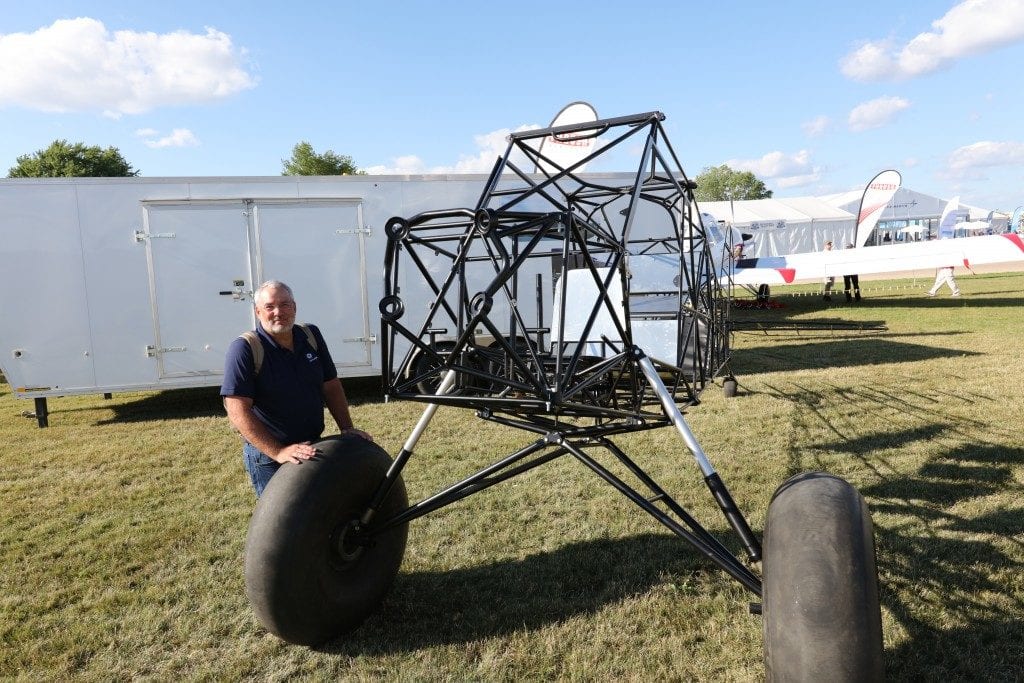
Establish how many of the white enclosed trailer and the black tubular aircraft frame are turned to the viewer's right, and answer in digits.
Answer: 0

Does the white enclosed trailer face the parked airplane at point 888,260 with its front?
no

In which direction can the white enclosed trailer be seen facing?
to the viewer's left

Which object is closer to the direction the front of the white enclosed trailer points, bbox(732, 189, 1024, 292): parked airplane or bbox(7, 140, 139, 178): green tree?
the green tree

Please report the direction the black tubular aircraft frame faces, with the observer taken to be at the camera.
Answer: facing the viewer and to the left of the viewer

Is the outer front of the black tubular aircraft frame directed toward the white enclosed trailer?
no

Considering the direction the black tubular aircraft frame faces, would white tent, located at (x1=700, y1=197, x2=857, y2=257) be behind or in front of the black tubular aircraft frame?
behind

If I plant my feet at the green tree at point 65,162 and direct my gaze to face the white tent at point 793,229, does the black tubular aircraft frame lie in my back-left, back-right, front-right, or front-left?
front-right

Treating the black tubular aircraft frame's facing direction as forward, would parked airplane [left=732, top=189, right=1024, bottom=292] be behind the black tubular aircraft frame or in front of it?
behind
